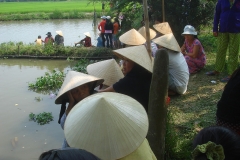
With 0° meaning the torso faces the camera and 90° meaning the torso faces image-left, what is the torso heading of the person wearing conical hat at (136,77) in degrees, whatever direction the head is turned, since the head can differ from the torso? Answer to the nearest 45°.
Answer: approximately 90°

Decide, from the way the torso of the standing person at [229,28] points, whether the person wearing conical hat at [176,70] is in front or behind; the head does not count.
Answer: in front

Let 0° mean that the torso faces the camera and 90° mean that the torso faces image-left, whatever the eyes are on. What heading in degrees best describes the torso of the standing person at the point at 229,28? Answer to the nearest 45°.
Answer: approximately 45°

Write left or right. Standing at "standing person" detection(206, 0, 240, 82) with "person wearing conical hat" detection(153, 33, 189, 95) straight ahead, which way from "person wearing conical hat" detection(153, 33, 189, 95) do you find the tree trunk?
left

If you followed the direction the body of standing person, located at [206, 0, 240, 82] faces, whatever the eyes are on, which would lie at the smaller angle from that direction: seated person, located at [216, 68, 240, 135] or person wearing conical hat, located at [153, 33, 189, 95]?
the person wearing conical hat

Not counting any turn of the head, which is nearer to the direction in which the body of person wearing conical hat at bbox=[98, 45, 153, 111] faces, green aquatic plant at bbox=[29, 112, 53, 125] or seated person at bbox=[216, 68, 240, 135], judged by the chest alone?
the green aquatic plant

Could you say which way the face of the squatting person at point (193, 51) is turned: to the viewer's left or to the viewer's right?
to the viewer's left

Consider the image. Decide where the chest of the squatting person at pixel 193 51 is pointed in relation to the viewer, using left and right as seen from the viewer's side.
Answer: facing the viewer and to the left of the viewer

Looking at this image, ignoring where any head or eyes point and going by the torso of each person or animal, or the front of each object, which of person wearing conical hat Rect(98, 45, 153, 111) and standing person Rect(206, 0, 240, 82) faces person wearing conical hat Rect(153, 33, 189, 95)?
the standing person

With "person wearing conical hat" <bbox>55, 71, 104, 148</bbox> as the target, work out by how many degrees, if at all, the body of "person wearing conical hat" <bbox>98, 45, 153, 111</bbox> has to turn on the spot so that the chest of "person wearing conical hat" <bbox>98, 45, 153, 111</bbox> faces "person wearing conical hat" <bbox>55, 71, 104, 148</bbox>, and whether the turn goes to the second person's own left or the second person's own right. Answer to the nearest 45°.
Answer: approximately 45° to the second person's own left

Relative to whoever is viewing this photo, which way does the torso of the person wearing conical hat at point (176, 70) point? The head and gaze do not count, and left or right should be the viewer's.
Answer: facing to the left of the viewer
